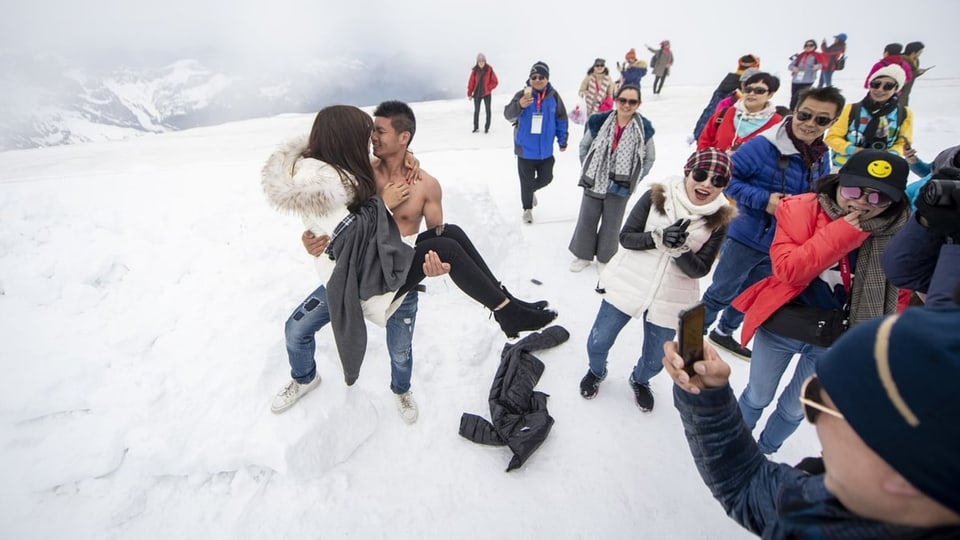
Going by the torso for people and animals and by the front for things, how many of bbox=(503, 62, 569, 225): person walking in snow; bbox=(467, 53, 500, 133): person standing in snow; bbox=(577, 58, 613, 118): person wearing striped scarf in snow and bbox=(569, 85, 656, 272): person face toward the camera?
4

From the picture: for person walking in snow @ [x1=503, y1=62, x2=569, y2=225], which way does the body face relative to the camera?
toward the camera

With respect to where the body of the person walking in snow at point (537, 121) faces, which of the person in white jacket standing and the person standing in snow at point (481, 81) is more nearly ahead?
the person in white jacket standing

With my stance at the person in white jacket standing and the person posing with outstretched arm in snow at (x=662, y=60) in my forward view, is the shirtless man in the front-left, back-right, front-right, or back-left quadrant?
back-left

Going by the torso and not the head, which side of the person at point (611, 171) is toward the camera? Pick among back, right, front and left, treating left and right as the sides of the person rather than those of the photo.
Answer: front

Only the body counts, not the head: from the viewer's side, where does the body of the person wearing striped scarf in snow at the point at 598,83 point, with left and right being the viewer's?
facing the viewer

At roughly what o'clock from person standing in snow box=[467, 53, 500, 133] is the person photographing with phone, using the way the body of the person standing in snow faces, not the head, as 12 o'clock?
The person photographing with phone is roughly at 12 o'clock from the person standing in snow.

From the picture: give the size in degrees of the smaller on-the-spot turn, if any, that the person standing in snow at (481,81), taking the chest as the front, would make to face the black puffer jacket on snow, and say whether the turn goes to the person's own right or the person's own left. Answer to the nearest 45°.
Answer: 0° — they already face it

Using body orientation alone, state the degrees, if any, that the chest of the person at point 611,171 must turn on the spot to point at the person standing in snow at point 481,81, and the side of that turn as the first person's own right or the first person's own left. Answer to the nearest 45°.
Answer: approximately 135° to the first person's own right

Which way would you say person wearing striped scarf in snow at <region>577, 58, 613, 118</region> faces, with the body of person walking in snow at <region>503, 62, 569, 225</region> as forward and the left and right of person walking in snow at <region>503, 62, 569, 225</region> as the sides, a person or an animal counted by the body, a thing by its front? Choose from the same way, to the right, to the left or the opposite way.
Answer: the same way

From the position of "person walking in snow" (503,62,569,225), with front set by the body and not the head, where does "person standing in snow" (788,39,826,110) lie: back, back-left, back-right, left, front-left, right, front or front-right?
back-left

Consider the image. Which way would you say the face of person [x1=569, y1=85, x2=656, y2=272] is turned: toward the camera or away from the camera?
toward the camera

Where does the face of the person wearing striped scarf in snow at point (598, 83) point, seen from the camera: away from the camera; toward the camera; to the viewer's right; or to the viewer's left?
toward the camera

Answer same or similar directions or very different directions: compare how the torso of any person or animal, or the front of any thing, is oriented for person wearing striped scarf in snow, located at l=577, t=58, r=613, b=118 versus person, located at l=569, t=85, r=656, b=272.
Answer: same or similar directions

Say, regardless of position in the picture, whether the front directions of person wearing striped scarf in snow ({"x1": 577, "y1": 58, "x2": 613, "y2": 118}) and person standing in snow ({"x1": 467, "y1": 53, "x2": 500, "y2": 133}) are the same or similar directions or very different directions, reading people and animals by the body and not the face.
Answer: same or similar directions

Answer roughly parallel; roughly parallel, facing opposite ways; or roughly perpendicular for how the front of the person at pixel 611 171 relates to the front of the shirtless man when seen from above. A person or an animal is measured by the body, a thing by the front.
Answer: roughly parallel

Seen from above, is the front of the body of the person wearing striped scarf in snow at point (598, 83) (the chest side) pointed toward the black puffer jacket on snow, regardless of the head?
yes

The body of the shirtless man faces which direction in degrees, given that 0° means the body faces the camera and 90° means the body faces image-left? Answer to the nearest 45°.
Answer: approximately 45°

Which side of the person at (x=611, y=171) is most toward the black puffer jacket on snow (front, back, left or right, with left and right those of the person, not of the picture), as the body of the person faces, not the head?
front
